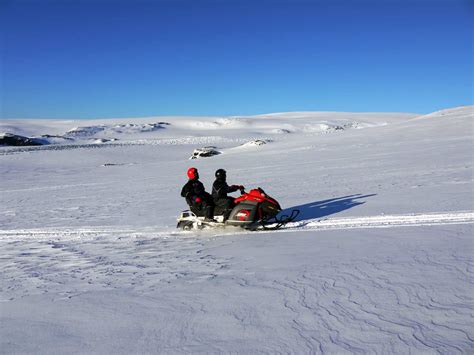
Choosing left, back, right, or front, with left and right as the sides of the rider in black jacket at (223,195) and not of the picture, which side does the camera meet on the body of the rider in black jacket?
right

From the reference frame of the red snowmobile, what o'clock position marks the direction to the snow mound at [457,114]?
The snow mound is roughly at 10 o'clock from the red snowmobile.

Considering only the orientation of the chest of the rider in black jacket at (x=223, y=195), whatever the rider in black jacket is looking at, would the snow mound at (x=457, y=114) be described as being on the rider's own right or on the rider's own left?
on the rider's own left

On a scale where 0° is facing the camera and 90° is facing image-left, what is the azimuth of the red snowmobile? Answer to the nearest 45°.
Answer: approximately 270°
